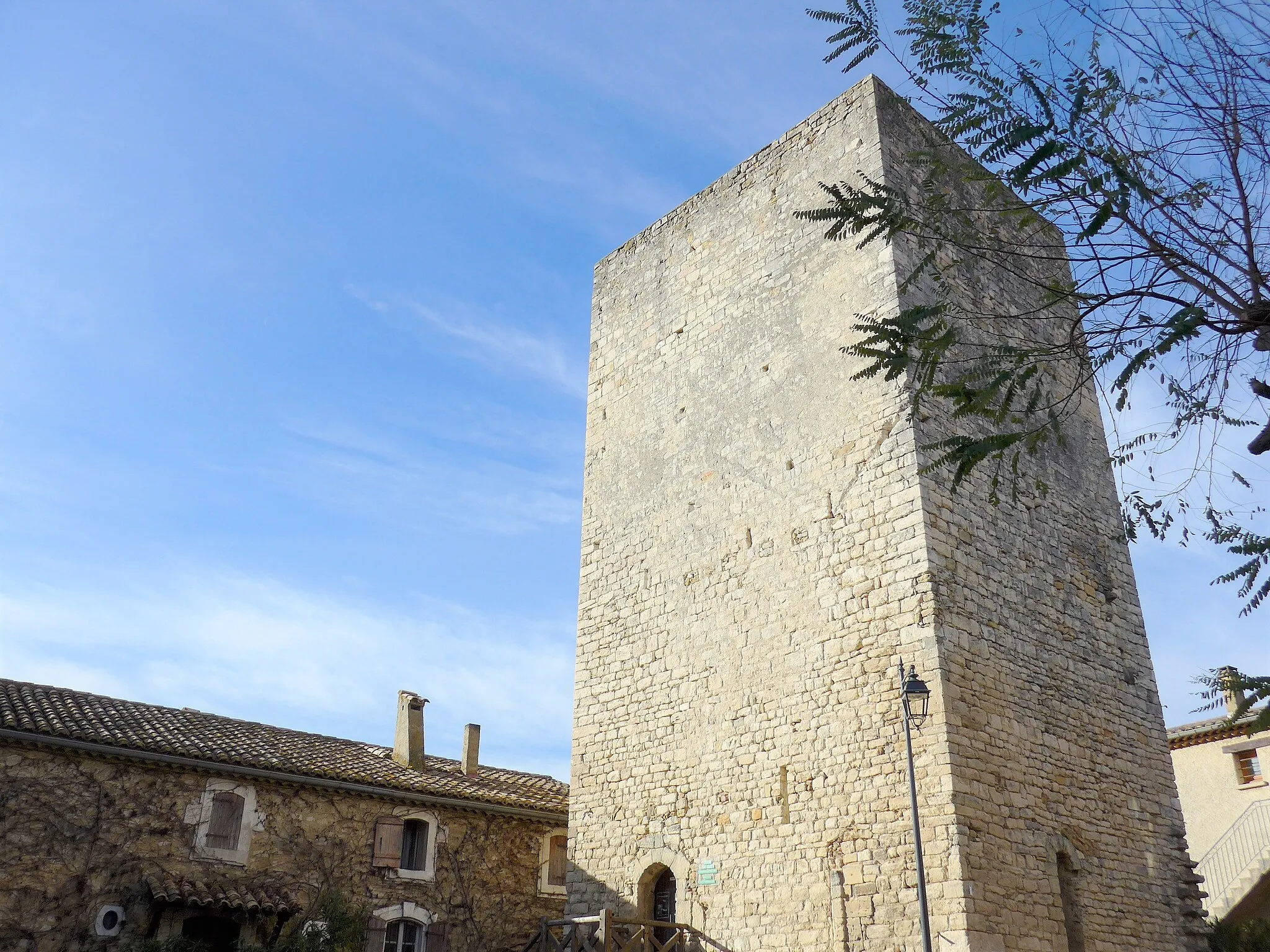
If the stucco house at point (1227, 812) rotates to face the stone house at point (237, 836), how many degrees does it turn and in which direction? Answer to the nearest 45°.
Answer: approximately 45° to its right

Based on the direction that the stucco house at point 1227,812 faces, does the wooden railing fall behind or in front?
in front

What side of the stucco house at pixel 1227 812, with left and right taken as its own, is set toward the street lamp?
front

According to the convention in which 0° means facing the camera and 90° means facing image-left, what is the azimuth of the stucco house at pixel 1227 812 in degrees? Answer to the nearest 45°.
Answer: approximately 0°

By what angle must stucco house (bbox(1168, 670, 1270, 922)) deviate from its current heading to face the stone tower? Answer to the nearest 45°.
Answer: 0° — it already faces it
